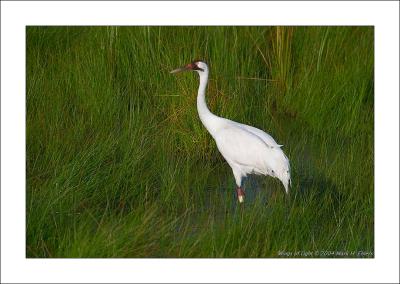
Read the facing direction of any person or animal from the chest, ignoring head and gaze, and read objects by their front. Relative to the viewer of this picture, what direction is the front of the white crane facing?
facing to the left of the viewer
